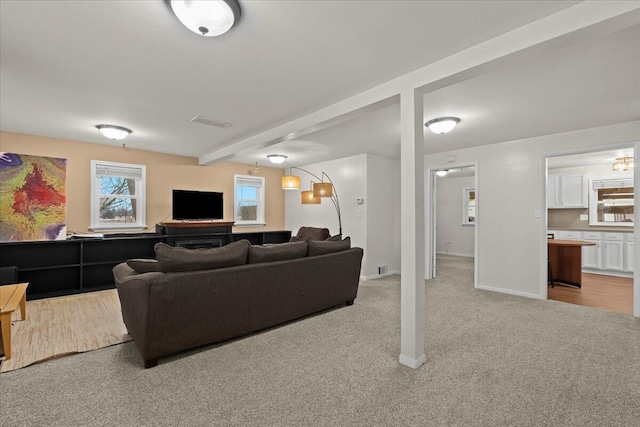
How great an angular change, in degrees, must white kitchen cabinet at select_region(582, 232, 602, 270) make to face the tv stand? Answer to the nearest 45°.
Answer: approximately 45° to its right

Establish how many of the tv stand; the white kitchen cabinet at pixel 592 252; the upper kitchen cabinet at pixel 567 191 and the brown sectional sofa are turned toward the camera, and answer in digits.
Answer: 3

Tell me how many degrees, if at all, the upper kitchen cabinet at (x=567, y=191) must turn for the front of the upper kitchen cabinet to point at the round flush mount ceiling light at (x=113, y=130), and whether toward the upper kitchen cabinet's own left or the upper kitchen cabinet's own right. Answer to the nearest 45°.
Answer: approximately 45° to the upper kitchen cabinet's own right

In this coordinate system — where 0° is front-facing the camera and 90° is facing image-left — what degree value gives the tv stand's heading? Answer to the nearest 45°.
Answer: approximately 0°

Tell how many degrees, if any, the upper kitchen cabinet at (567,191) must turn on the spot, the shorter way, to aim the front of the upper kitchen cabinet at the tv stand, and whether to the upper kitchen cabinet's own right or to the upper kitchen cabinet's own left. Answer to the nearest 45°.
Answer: approximately 45° to the upper kitchen cabinet's own right

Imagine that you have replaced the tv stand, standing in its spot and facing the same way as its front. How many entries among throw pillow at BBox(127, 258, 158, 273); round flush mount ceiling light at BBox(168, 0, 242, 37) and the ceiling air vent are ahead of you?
3

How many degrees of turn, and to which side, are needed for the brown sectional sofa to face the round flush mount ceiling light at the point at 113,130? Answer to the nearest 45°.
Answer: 0° — it already faces it

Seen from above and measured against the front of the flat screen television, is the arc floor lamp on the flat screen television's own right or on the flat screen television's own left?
on the flat screen television's own left
